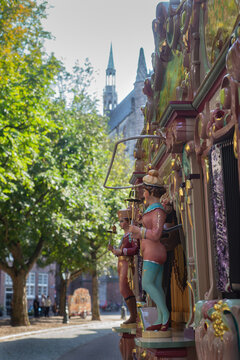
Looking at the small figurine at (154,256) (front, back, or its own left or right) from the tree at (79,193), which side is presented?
right

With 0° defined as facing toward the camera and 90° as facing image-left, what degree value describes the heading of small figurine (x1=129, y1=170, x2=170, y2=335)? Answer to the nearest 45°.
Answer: approximately 90°
